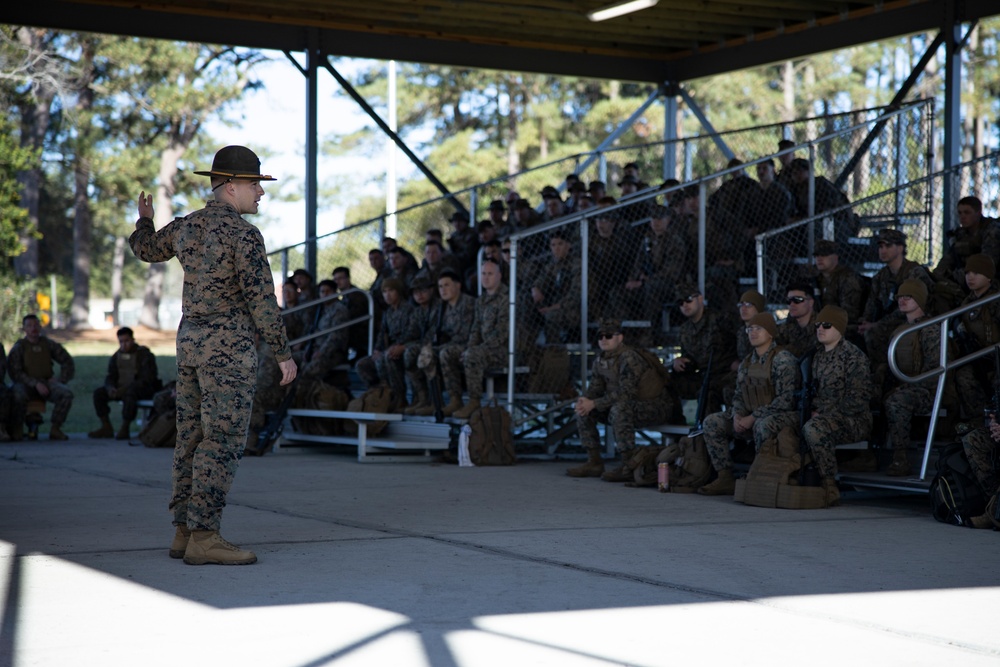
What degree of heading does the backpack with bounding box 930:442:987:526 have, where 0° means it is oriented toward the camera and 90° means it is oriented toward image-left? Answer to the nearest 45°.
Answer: approximately 45°

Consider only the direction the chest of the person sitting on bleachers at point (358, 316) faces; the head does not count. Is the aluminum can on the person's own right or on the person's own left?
on the person's own left

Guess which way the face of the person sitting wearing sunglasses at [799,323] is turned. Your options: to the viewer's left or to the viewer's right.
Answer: to the viewer's left

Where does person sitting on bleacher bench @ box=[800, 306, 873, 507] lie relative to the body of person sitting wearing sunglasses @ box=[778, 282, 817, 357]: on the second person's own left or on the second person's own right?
on the second person's own left

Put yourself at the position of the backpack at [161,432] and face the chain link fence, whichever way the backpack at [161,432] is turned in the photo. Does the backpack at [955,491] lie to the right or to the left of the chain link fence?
right

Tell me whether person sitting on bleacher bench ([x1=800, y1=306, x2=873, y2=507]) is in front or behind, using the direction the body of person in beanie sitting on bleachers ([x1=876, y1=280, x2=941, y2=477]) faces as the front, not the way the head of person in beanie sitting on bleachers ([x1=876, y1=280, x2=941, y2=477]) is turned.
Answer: in front

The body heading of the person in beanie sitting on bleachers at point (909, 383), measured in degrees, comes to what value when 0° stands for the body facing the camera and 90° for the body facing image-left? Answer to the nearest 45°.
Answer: approximately 45°

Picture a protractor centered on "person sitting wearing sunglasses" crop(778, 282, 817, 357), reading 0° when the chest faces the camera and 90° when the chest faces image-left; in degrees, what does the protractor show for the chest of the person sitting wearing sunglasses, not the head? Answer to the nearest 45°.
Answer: approximately 45°

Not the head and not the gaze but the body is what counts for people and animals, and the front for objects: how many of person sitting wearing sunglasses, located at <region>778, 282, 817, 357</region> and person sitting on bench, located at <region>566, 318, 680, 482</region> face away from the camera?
0
